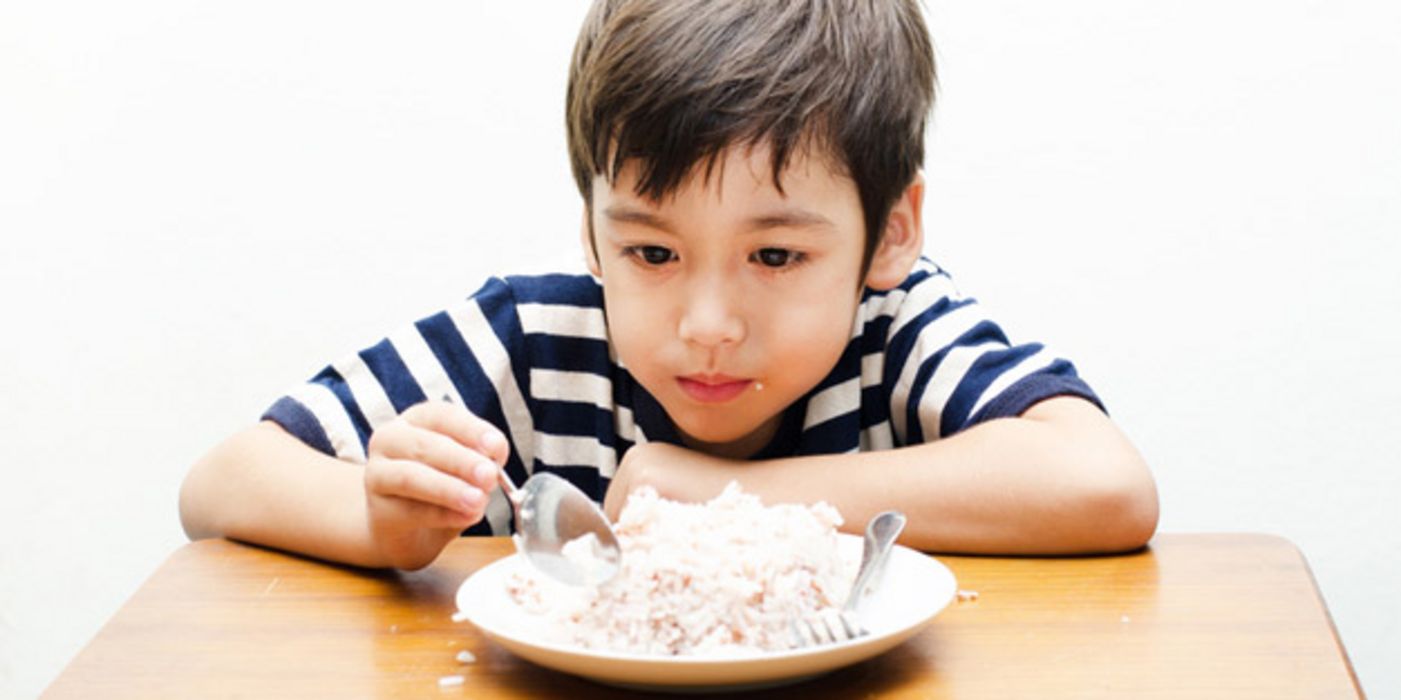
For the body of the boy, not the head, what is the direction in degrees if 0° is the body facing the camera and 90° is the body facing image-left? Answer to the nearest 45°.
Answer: approximately 0°
